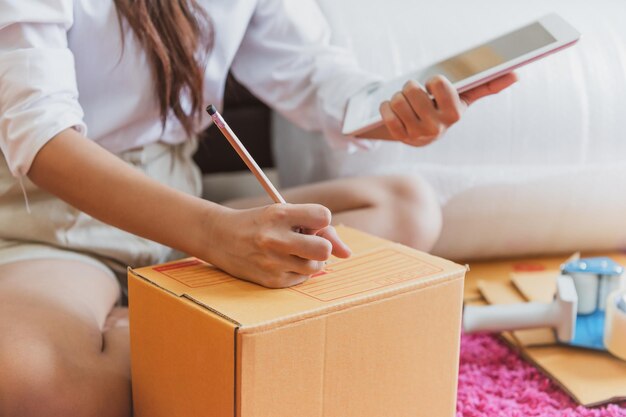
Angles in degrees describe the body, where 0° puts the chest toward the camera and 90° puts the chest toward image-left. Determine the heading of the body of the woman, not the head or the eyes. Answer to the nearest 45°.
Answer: approximately 315°
